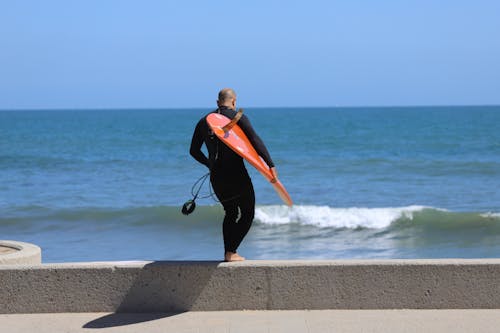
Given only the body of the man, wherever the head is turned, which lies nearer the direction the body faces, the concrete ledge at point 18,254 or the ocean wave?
the ocean wave

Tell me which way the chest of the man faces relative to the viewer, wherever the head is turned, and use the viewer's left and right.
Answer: facing away from the viewer and to the right of the viewer

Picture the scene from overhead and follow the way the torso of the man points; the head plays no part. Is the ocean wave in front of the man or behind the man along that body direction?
in front

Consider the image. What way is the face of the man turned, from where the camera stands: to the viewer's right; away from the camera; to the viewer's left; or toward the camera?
away from the camera

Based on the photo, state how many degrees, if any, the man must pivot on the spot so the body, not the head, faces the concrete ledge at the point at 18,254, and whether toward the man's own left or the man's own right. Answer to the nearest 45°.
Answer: approximately 90° to the man's own left
